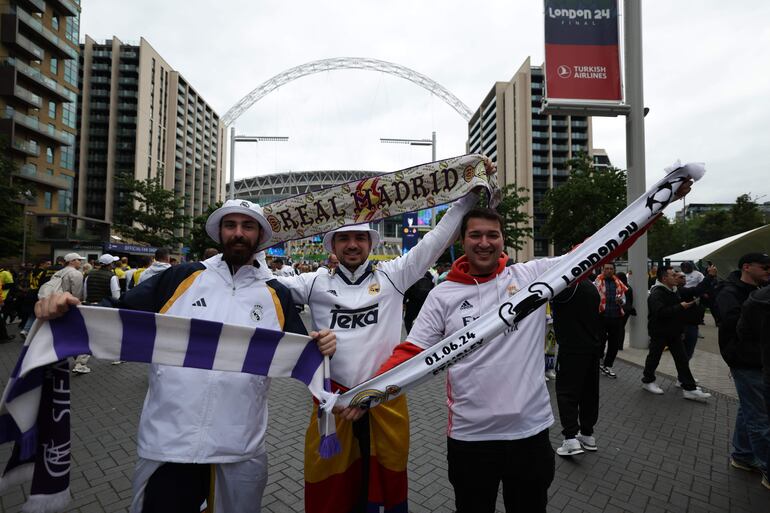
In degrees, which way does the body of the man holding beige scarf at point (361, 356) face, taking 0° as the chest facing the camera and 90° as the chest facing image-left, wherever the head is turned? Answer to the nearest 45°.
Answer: approximately 0°

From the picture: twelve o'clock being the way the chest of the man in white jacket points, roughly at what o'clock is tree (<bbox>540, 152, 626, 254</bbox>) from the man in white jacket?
The tree is roughly at 8 o'clock from the man in white jacket.

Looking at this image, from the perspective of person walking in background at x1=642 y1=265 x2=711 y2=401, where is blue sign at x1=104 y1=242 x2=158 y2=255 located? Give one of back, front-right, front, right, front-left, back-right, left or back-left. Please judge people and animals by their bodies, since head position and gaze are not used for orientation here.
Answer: back

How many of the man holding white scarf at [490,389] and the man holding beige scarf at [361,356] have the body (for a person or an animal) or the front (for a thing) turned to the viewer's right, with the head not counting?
0
